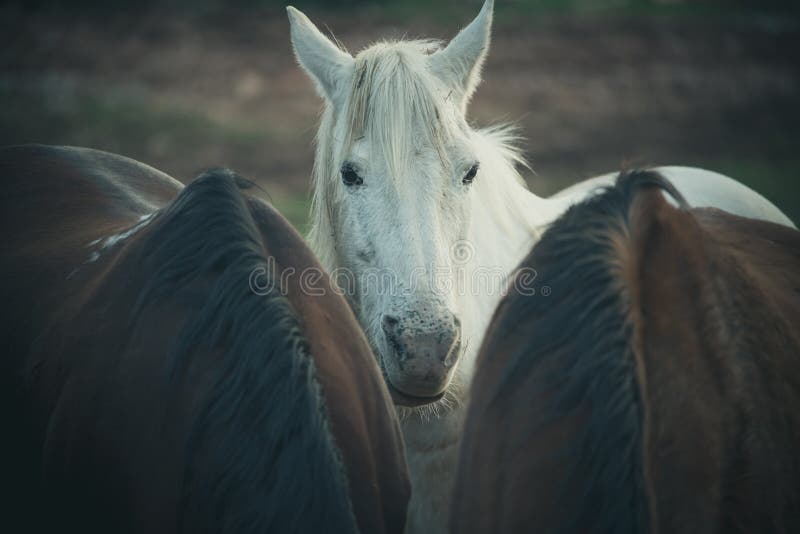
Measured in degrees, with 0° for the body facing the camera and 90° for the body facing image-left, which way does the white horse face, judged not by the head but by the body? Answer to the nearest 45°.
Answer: approximately 45°

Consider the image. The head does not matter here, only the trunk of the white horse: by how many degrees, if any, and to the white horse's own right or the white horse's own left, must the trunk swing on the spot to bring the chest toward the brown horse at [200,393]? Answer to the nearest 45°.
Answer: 0° — it already faces it

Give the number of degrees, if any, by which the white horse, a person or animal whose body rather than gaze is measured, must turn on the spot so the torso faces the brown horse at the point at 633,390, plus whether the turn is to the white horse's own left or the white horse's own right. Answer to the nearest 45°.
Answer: approximately 90° to the white horse's own left
